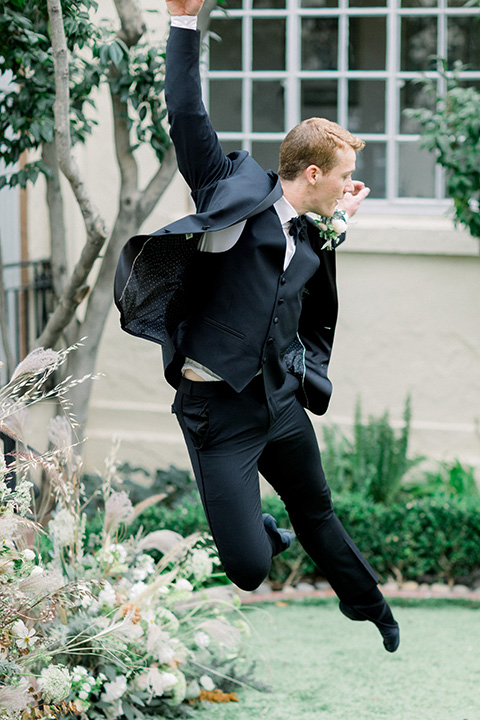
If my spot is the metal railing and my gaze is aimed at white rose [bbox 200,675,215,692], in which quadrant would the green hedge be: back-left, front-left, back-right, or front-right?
front-left

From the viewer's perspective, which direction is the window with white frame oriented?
toward the camera

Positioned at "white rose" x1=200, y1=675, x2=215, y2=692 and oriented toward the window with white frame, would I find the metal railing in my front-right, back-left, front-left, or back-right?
front-left

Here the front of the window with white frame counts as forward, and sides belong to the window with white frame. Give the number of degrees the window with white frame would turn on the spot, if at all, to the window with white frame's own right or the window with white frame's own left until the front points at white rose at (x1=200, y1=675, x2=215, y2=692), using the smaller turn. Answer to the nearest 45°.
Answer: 0° — it already faces it

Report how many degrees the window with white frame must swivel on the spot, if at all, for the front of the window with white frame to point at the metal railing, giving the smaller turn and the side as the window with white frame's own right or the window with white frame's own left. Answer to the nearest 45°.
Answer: approximately 90° to the window with white frame's own right
